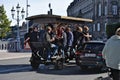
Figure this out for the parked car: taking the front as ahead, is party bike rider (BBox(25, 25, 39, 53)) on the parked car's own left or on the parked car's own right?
on the parked car's own left
